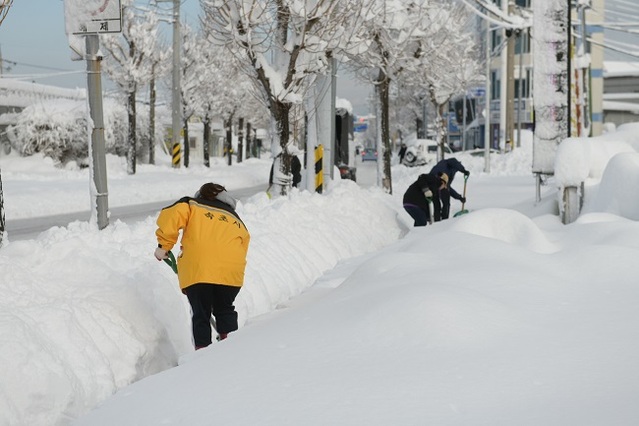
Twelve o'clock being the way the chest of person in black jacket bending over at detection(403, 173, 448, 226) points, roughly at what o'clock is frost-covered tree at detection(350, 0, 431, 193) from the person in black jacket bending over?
The frost-covered tree is roughly at 9 o'clock from the person in black jacket bending over.

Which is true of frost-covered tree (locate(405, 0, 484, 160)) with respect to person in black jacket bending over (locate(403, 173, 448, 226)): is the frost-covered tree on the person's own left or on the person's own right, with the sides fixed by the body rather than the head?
on the person's own left

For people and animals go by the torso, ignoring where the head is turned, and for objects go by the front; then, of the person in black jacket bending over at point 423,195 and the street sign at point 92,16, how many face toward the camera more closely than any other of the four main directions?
1

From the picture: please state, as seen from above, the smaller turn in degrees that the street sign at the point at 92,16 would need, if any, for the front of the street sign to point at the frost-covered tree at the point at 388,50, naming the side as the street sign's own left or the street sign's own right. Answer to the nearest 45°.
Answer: approximately 135° to the street sign's own left

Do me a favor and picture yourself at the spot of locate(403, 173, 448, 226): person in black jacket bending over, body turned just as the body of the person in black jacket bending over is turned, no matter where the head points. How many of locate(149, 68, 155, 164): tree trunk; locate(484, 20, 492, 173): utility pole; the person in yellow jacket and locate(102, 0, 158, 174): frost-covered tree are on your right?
1

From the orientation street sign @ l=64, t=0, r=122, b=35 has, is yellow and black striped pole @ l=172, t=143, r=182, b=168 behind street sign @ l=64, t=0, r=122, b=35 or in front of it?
behind

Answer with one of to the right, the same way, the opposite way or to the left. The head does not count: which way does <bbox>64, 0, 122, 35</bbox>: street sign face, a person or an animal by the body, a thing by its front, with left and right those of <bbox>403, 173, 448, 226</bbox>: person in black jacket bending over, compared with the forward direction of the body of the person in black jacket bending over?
to the right

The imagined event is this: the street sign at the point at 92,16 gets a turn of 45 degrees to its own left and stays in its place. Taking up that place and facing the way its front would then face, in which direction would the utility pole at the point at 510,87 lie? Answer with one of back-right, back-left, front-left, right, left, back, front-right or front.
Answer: left

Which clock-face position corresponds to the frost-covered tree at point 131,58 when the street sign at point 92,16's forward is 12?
The frost-covered tree is roughly at 6 o'clock from the street sign.

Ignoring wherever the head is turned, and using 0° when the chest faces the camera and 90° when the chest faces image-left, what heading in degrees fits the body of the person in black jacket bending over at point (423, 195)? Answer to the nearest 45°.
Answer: approximately 270°

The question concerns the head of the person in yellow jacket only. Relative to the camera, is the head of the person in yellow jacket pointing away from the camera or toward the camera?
away from the camera

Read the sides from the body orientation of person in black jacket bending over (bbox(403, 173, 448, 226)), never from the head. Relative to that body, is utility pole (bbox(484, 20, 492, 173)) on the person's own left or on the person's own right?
on the person's own left
